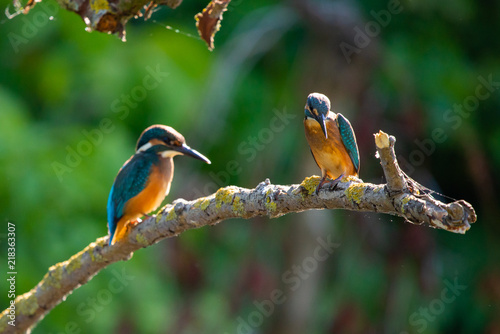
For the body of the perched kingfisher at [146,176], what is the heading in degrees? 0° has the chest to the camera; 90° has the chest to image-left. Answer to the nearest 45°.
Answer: approximately 270°

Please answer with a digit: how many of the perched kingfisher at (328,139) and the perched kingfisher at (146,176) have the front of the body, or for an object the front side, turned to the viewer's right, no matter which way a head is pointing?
1

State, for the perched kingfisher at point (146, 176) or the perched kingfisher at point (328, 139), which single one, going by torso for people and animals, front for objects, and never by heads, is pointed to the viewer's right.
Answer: the perched kingfisher at point (146, 176)

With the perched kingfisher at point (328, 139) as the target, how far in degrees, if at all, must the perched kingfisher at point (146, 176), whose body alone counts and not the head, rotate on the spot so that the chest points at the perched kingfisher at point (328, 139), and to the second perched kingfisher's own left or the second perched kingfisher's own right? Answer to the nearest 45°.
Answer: approximately 45° to the second perched kingfisher's own right

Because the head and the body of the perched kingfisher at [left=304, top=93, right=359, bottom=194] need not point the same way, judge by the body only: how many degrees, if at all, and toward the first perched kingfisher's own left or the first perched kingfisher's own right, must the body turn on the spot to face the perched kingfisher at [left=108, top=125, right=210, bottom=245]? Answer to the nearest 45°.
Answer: approximately 90° to the first perched kingfisher's own right

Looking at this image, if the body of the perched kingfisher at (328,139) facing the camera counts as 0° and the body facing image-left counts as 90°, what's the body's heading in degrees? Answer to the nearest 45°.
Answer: approximately 45°
